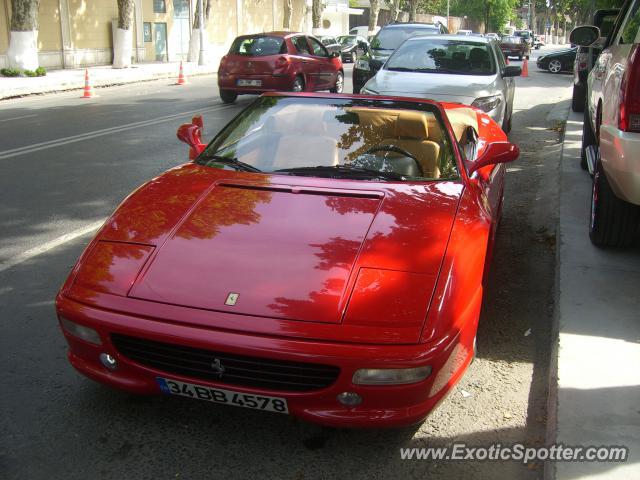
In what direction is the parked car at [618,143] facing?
away from the camera

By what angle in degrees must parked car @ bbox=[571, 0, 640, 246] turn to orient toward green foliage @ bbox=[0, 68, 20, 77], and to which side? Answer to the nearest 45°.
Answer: approximately 45° to its left

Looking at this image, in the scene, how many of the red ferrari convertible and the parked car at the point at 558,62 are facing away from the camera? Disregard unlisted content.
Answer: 0

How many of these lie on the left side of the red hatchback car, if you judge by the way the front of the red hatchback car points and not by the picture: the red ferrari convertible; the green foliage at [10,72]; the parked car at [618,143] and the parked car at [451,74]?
1

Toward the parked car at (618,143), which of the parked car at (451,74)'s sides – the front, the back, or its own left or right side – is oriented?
front

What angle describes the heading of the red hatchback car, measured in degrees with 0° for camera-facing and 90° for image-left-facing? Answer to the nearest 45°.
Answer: approximately 225°

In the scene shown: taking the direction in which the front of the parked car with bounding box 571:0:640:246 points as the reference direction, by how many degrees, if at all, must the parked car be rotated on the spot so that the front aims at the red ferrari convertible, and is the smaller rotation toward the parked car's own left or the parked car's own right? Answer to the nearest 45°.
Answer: approximately 135° to the parked car's own left

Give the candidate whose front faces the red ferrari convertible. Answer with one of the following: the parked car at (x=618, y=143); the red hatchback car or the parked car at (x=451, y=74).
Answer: the parked car at (x=451, y=74)

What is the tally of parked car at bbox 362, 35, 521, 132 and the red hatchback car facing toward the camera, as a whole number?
1

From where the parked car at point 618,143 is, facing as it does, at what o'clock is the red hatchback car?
The red hatchback car is roughly at 11 o'clock from the parked car.

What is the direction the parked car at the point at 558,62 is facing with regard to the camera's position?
facing to the left of the viewer

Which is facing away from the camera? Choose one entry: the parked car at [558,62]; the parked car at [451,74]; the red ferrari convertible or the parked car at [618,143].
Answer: the parked car at [618,143]

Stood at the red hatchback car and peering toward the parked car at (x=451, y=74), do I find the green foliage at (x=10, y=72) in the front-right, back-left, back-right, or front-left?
back-right
